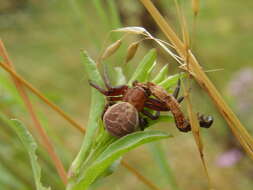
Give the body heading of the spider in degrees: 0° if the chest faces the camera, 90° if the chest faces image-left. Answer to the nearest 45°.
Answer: approximately 225°
